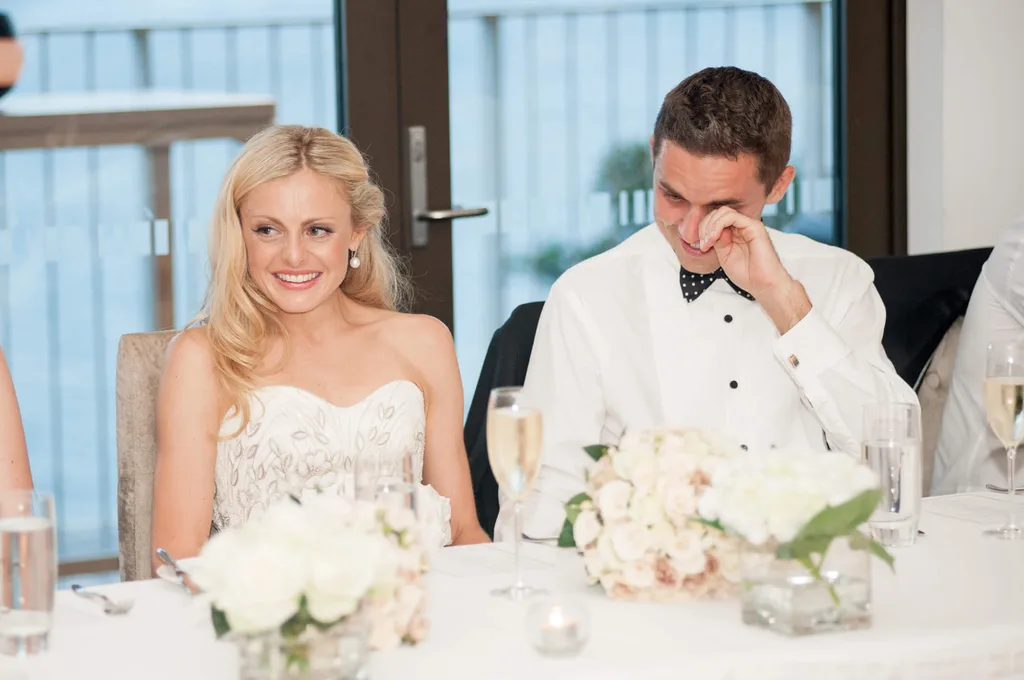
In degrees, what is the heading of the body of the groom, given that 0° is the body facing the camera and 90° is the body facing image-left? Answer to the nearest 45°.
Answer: approximately 0°

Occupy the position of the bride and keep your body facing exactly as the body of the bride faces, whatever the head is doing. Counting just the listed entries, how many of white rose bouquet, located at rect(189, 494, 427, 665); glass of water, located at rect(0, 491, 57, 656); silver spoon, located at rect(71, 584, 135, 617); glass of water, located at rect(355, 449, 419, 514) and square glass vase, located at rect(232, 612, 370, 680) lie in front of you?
5

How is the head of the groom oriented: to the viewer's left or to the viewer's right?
to the viewer's left

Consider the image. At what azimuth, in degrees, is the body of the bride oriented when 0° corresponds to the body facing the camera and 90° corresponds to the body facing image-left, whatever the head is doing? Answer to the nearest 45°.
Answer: approximately 0°

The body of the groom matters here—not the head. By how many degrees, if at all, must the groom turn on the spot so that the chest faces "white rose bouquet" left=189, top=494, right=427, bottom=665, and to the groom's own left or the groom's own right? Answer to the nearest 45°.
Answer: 0° — they already face it

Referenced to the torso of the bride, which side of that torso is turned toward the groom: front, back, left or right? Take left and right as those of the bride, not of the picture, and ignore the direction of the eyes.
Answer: left

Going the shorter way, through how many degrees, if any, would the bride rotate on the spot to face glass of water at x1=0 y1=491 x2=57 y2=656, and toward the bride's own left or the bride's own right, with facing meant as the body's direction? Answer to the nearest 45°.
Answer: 0° — they already face it

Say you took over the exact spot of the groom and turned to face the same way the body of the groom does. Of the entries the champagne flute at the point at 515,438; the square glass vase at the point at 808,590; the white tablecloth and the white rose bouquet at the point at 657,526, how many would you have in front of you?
4

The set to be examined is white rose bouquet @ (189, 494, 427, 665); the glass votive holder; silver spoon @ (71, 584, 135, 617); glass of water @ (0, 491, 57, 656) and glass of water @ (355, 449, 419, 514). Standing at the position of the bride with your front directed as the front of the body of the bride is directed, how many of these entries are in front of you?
5

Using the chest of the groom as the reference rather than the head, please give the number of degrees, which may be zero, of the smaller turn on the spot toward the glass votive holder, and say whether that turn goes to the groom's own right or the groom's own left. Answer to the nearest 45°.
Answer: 0° — they already face it

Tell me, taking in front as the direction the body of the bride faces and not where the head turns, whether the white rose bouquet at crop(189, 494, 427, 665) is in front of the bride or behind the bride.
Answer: in front

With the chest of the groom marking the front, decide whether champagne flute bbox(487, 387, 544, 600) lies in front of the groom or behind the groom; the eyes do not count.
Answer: in front

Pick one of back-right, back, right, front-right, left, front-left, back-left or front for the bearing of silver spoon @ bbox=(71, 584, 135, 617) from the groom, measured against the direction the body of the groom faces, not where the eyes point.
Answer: front-right

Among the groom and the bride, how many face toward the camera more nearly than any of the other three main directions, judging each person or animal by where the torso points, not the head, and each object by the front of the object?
2
